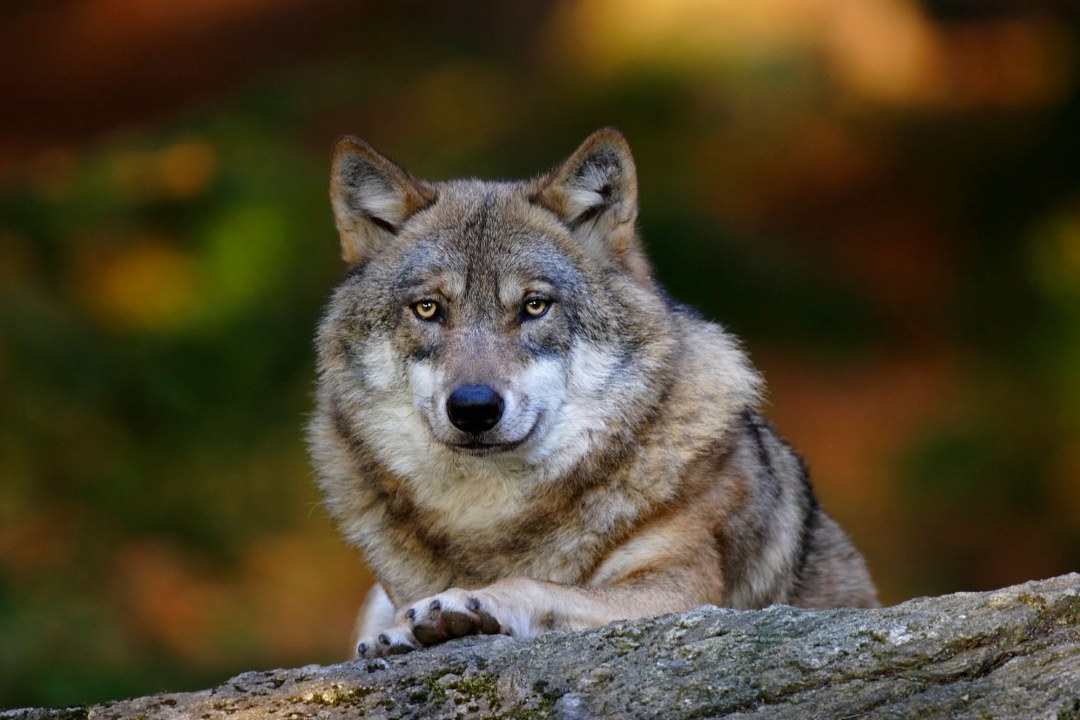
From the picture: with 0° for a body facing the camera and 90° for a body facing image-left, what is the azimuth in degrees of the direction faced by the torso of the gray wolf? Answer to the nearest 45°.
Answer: approximately 45°
